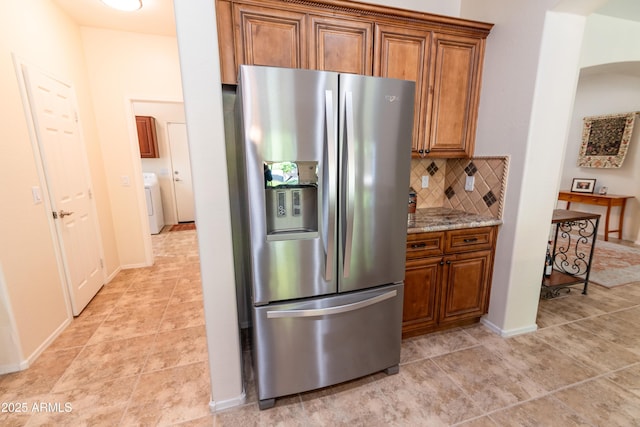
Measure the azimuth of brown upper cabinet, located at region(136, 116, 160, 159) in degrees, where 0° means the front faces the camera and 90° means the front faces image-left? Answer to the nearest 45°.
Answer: approximately 315°

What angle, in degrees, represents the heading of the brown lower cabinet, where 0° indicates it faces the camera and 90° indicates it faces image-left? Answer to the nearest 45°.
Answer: approximately 315°

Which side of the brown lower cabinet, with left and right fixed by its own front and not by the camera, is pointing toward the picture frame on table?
left

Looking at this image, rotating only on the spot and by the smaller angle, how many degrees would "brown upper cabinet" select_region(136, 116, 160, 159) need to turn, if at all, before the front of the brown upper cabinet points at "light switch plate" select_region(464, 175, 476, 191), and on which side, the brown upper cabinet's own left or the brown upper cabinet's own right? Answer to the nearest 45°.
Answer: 0° — it already faces it

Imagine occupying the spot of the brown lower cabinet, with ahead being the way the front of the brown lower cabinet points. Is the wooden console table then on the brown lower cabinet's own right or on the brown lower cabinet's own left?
on the brown lower cabinet's own left

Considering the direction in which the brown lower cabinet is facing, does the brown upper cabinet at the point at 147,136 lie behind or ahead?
behind
